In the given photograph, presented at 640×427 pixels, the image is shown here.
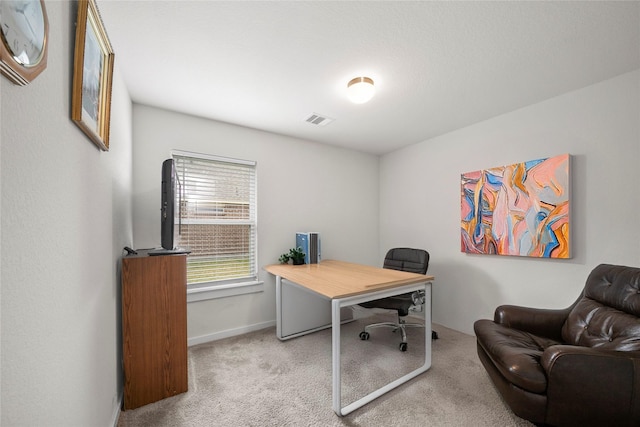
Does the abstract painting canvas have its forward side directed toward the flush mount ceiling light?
yes

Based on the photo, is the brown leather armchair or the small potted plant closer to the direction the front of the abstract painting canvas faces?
the small potted plant

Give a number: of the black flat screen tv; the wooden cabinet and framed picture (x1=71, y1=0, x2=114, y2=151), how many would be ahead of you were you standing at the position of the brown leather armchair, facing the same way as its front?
3

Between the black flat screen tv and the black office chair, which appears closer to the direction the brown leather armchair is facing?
the black flat screen tv

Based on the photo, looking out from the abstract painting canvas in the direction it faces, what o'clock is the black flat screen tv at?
The black flat screen tv is roughly at 12 o'clock from the abstract painting canvas.

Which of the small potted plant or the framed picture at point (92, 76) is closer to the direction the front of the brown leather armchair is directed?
the framed picture

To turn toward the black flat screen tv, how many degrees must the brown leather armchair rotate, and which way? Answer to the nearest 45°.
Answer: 0° — it already faces it

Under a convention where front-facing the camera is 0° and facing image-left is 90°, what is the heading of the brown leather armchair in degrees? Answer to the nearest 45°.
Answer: approximately 45°

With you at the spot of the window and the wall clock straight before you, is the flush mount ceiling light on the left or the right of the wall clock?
left
